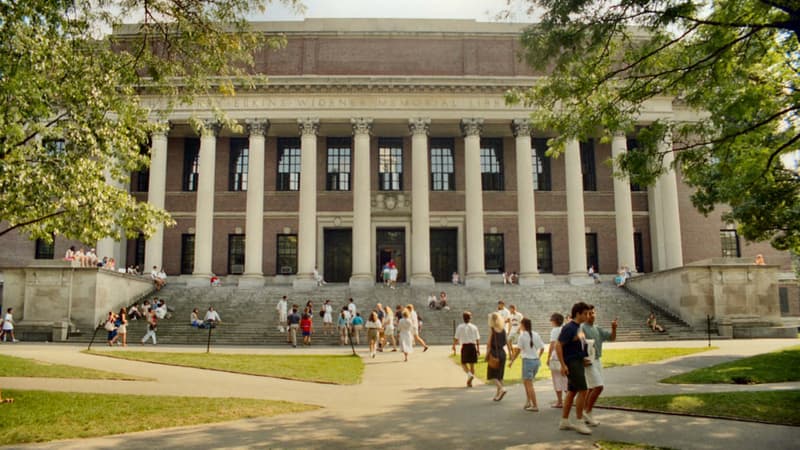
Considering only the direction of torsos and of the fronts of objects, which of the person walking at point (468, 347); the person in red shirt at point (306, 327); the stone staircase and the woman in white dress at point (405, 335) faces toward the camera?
the stone staircase

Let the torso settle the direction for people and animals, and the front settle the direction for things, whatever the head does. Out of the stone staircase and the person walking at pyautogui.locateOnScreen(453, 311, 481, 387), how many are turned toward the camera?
1

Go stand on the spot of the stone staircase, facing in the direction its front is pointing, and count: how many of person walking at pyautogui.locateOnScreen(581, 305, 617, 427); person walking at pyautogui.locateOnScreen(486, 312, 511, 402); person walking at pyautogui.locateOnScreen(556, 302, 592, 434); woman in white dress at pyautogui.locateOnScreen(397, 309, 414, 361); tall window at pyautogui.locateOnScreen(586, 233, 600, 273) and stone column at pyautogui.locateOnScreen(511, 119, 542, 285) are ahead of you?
4

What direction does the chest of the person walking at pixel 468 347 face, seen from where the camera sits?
away from the camera

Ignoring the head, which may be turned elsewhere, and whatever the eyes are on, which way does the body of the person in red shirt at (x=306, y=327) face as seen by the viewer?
away from the camera

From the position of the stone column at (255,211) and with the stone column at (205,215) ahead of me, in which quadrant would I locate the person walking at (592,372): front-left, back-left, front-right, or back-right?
back-left

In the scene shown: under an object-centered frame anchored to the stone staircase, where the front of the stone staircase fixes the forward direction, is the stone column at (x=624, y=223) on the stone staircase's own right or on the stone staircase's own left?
on the stone staircase's own left

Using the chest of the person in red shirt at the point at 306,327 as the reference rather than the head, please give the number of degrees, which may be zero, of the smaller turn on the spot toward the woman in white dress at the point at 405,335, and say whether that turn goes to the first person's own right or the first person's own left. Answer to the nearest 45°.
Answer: approximately 135° to the first person's own right

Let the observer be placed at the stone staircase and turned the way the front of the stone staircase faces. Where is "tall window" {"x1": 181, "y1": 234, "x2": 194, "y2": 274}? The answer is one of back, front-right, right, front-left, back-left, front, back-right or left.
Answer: back-right
